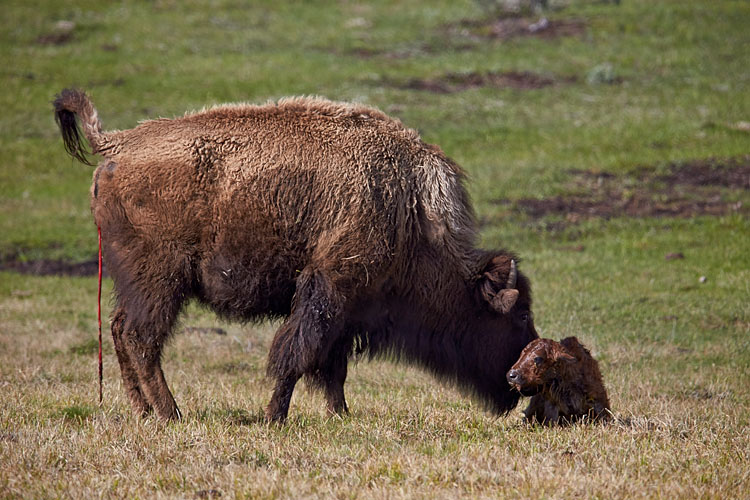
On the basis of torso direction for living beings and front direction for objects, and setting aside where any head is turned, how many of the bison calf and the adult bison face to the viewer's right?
1

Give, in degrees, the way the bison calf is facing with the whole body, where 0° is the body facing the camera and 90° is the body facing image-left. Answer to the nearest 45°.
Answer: approximately 45°

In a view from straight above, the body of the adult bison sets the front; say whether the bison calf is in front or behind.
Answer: in front

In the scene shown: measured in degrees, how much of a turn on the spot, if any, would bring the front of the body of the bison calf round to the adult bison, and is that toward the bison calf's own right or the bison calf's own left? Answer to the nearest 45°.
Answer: approximately 45° to the bison calf's own right

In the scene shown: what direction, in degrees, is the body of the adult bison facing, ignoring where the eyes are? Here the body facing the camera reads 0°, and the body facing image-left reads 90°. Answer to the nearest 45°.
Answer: approximately 270°
